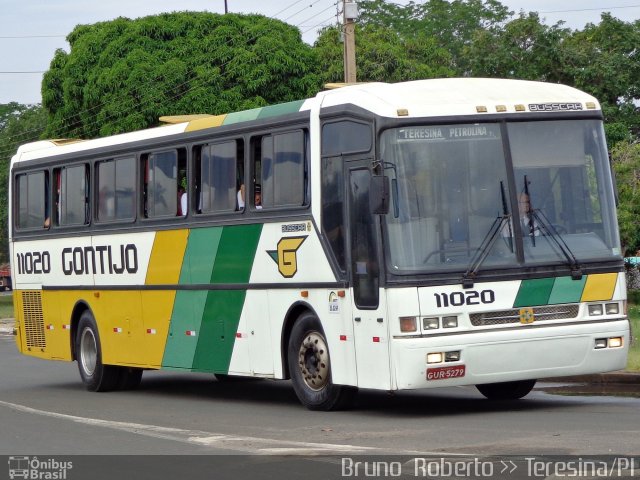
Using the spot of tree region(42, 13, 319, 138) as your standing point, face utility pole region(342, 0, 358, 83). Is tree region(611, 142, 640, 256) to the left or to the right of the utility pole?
left

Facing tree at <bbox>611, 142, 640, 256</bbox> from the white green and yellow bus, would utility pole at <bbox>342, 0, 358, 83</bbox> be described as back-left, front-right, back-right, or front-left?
front-left

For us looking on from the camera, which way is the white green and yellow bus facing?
facing the viewer and to the right of the viewer

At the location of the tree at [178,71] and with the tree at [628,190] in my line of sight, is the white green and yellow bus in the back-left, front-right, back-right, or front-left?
front-right

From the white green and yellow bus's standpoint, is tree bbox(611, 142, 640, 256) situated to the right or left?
on its left

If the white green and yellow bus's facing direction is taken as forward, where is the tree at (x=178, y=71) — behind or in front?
behind

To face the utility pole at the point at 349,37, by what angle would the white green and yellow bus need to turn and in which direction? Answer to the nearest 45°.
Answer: approximately 135° to its left
